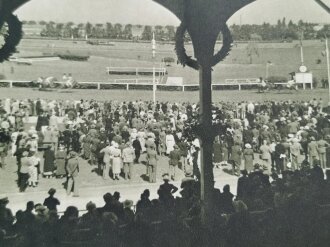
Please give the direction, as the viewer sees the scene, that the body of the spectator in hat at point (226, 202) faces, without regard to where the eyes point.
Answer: away from the camera

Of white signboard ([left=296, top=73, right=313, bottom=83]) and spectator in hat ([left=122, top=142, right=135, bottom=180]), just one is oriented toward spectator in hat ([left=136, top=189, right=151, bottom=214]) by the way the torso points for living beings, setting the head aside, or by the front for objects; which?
the white signboard

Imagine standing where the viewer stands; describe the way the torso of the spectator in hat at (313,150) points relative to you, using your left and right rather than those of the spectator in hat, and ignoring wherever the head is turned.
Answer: facing away from the viewer

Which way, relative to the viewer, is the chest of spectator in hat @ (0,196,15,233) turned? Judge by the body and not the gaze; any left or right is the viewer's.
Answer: facing away from the viewer

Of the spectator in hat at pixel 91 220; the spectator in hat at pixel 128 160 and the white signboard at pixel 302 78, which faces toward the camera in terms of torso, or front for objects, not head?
the white signboard

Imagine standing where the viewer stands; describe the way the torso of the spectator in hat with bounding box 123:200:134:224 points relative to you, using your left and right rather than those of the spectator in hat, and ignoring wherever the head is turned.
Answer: facing away from the viewer

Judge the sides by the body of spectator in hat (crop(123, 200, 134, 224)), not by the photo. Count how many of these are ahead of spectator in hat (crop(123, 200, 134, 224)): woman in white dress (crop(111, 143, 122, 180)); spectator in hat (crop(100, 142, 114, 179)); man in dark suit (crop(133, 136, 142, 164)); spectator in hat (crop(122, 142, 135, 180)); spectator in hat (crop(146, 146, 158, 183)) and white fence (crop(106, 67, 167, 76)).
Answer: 6

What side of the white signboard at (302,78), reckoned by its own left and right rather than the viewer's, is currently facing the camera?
front

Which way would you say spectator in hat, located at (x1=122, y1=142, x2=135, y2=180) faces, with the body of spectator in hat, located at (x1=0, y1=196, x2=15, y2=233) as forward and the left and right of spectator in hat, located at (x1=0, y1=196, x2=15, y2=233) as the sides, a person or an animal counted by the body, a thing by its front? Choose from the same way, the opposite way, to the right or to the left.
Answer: the same way

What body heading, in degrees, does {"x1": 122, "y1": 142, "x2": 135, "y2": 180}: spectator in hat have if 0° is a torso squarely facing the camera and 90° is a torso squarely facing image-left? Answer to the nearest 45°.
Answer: approximately 180°

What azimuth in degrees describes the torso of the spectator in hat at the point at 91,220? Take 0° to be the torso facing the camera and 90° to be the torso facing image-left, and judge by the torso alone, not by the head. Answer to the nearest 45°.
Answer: approximately 180°

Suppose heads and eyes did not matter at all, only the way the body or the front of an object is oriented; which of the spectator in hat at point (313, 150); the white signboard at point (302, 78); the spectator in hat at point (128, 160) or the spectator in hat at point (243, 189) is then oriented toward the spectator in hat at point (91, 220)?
the white signboard

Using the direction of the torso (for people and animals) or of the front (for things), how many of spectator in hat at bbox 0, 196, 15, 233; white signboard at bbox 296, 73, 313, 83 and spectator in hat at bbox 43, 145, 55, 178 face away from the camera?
2

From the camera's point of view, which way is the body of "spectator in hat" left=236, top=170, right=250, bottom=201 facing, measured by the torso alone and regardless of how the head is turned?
away from the camera

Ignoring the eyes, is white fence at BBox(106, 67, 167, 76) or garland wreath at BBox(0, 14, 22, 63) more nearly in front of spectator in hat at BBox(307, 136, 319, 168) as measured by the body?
the white fence

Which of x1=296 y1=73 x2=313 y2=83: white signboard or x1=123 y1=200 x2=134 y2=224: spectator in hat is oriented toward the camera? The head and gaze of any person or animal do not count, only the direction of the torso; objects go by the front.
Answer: the white signboard

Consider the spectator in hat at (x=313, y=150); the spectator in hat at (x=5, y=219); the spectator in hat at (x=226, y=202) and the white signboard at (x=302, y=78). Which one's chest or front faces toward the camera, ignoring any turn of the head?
the white signboard

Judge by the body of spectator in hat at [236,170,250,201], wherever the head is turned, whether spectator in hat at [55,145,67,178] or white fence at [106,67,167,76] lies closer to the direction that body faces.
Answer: the white fence

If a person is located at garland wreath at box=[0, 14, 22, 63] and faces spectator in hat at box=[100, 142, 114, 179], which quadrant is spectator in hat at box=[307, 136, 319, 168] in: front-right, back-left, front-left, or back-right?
front-right

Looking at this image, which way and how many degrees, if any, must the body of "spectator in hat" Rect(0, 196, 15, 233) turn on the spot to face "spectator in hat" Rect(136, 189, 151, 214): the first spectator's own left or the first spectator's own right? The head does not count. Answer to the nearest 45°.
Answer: approximately 90° to the first spectator's own right
